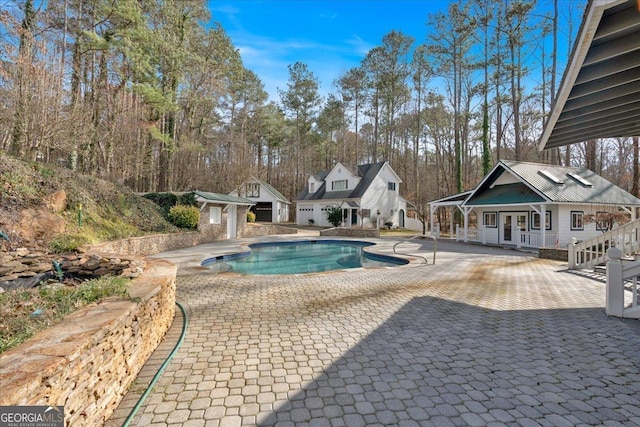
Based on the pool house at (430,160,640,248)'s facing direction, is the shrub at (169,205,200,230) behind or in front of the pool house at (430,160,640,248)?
in front

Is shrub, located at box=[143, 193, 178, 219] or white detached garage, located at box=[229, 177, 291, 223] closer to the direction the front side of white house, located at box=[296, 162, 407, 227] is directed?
the shrub

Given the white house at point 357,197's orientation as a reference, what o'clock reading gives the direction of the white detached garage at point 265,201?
the white detached garage at point 265,201 is roughly at 2 o'clock from the white house at point 357,197.

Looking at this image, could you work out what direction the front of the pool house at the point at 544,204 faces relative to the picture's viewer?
facing the viewer and to the left of the viewer

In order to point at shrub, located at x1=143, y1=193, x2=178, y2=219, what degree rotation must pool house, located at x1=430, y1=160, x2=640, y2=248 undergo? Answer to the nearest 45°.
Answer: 0° — it already faces it

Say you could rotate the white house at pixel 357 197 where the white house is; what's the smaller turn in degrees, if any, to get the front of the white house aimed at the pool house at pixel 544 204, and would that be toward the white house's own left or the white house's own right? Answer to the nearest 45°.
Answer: approximately 90° to the white house's own left

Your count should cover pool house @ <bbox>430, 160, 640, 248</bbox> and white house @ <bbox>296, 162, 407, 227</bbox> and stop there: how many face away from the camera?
0

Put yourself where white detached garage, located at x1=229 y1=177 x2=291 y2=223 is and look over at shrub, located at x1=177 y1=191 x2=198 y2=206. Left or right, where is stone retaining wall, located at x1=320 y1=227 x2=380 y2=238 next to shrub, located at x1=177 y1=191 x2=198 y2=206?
left
